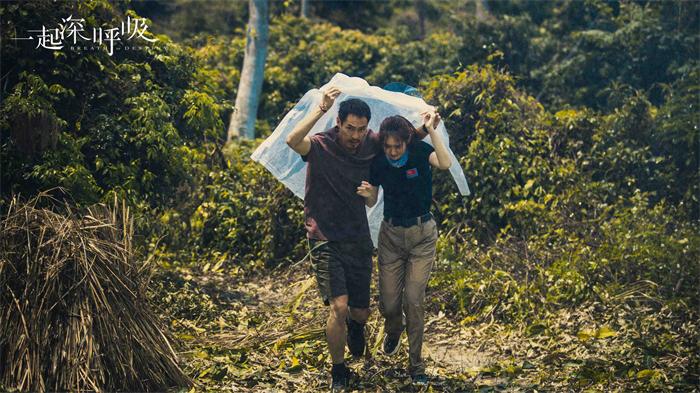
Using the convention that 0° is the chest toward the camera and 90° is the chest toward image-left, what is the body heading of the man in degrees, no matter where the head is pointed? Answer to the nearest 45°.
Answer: approximately 0°

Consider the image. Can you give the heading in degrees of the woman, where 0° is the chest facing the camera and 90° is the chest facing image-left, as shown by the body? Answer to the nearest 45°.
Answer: approximately 0°

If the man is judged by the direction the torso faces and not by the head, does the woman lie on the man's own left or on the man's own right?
on the man's own left

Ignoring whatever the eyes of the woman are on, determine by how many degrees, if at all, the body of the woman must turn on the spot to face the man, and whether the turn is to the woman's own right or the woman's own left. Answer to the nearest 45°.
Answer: approximately 90° to the woman's own right

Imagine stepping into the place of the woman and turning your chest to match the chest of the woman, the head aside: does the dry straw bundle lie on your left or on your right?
on your right

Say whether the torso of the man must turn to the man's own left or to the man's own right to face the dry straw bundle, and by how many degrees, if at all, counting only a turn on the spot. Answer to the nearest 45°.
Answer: approximately 90° to the man's own right

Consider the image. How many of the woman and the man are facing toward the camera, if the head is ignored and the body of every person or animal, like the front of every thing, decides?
2
